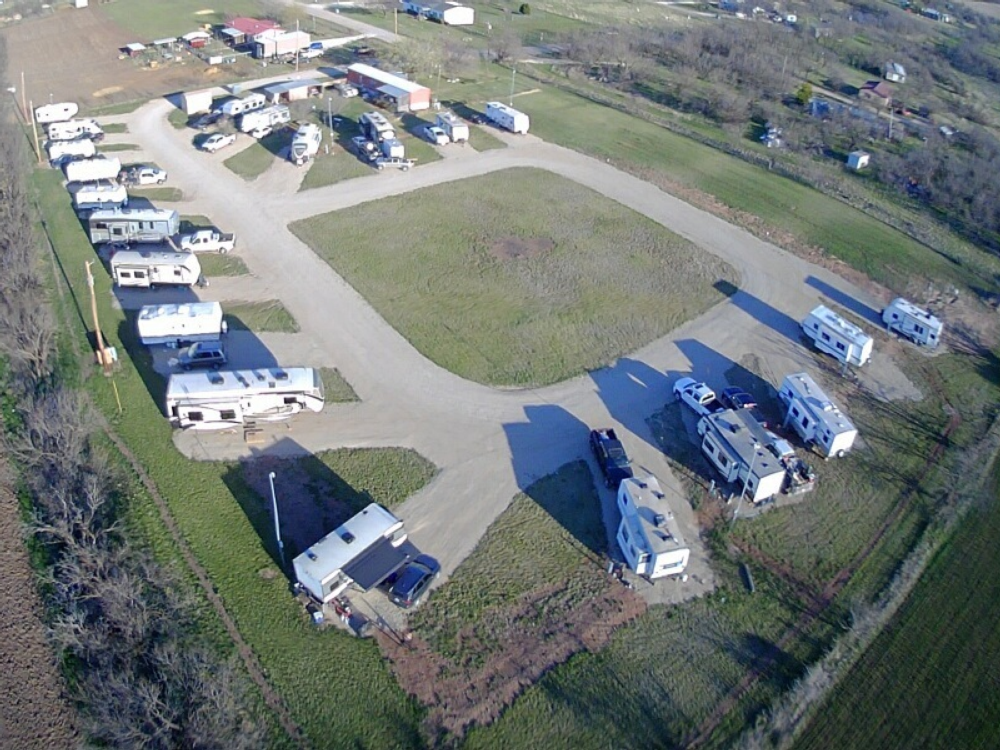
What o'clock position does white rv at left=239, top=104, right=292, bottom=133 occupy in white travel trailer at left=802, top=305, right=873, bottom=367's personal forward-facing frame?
The white rv is roughly at 11 o'clock from the white travel trailer.

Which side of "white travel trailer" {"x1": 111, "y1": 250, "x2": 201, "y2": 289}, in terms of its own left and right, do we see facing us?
right

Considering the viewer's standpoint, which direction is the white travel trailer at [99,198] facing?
facing to the right of the viewer

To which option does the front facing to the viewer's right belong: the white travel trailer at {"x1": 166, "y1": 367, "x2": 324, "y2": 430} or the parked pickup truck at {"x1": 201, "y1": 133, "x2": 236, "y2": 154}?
the white travel trailer

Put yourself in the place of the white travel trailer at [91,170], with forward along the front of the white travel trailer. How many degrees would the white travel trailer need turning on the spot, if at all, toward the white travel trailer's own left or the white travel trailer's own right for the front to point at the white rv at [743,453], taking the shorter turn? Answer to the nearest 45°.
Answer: approximately 45° to the white travel trailer's own right

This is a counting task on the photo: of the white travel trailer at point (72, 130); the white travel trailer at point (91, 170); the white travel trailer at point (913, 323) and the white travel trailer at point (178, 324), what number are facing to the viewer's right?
3

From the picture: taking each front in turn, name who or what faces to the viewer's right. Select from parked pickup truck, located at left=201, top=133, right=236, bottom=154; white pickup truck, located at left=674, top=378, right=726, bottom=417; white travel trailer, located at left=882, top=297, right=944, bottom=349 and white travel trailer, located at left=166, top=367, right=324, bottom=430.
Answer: white travel trailer, located at left=166, top=367, right=324, bottom=430

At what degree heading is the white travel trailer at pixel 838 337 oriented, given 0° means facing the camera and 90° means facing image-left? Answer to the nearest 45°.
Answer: approximately 135°

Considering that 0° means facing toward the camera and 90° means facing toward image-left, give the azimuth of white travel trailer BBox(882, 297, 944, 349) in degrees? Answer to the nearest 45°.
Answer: approximately 135°

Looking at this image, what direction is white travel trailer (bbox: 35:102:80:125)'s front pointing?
to the viewer's right

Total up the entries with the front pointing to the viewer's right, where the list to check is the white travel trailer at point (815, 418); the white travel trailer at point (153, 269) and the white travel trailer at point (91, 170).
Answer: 2

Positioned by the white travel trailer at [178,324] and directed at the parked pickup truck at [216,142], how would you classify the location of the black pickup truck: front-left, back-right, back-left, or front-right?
back-right

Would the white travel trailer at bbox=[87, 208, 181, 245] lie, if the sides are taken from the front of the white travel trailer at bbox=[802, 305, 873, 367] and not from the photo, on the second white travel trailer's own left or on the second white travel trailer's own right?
on the second white travel trailer's own left
